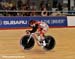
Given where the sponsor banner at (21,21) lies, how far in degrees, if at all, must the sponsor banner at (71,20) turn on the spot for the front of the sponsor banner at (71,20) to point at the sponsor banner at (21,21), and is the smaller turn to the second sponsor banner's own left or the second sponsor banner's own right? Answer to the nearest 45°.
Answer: approximately 90° to the second sponsor banner's own right

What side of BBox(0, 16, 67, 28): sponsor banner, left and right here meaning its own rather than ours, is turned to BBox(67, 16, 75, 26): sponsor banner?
left

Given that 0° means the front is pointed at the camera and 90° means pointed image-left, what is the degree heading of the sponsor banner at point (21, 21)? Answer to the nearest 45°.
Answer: approximately 0°

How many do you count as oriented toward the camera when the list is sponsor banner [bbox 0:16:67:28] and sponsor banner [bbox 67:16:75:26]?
2
